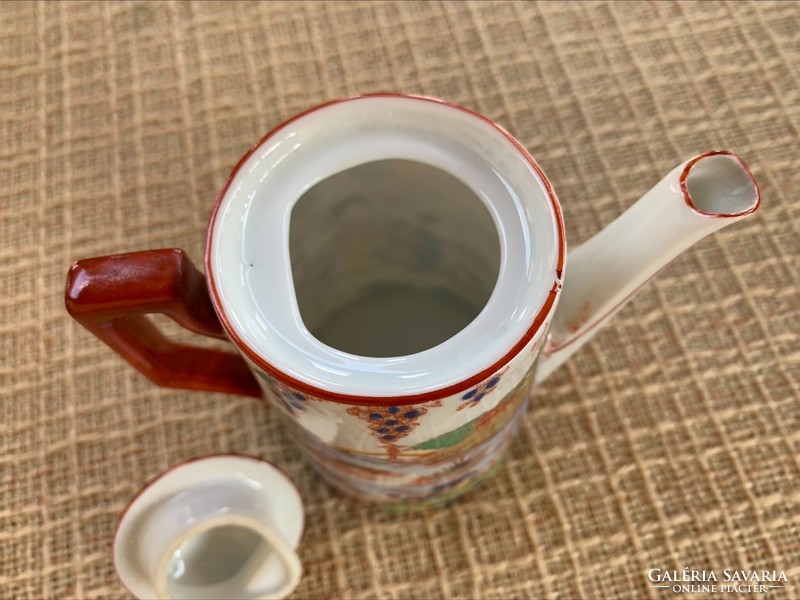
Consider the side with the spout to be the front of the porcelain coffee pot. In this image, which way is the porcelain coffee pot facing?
to the viewer's right
